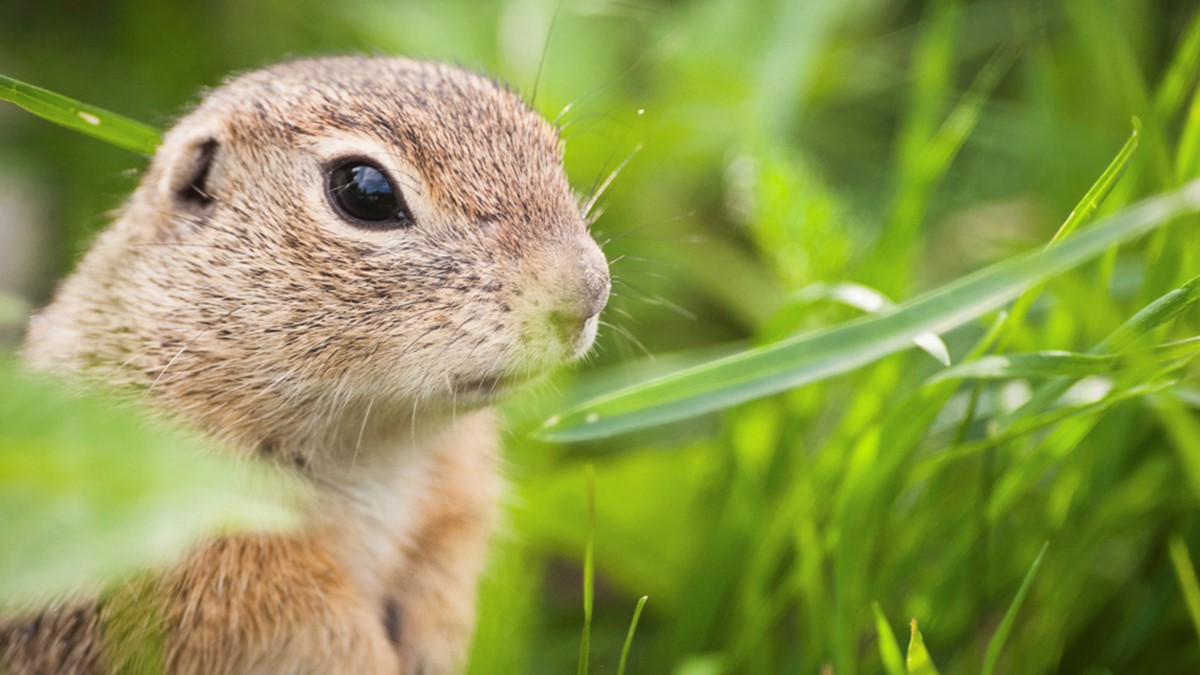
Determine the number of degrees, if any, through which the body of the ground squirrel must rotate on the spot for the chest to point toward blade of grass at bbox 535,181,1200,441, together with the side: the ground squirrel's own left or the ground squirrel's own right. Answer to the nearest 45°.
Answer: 0° — it already faces it

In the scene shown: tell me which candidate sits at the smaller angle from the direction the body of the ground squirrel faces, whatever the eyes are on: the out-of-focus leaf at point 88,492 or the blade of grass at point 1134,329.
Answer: the blade of grass

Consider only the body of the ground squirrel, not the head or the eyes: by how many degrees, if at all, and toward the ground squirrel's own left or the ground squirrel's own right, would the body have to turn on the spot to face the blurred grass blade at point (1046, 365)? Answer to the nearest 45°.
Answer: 0° — it already faces it

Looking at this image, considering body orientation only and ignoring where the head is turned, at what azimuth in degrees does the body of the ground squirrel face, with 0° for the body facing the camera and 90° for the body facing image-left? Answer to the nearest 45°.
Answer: approximately 315°
